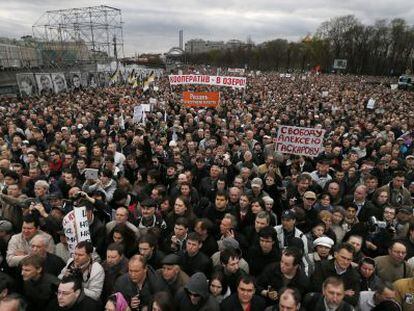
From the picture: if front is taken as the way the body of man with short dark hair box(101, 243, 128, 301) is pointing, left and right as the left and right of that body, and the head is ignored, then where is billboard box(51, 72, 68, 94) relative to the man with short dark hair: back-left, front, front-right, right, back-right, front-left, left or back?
back-right

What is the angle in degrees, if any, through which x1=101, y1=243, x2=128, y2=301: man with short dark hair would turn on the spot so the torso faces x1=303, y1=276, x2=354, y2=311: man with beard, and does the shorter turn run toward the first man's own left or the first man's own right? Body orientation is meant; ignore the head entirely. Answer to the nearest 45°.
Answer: approximately 90° to the first man's own left

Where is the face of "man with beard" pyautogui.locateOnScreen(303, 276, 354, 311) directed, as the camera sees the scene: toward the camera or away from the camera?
toward the camera

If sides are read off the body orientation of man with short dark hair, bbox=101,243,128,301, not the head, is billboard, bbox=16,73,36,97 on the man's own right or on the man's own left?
on the man's own right

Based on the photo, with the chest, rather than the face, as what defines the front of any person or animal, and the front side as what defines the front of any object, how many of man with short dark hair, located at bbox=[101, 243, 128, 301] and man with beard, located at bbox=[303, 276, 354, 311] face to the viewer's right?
0

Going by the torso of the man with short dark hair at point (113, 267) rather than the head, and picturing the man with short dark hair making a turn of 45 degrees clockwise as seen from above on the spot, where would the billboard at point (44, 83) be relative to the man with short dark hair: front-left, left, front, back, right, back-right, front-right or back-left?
right

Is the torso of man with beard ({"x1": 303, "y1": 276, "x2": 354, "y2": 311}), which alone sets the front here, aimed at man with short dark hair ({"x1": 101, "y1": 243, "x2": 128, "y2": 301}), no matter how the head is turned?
no

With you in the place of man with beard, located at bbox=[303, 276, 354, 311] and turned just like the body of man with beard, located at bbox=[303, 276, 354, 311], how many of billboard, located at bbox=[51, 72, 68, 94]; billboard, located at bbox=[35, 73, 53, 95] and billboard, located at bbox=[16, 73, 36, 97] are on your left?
0

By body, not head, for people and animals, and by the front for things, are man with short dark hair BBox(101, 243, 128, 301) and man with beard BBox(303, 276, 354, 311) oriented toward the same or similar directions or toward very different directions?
same or similar directions

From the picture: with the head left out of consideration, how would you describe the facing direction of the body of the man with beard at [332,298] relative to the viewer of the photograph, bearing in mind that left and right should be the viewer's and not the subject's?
facing the viewer
